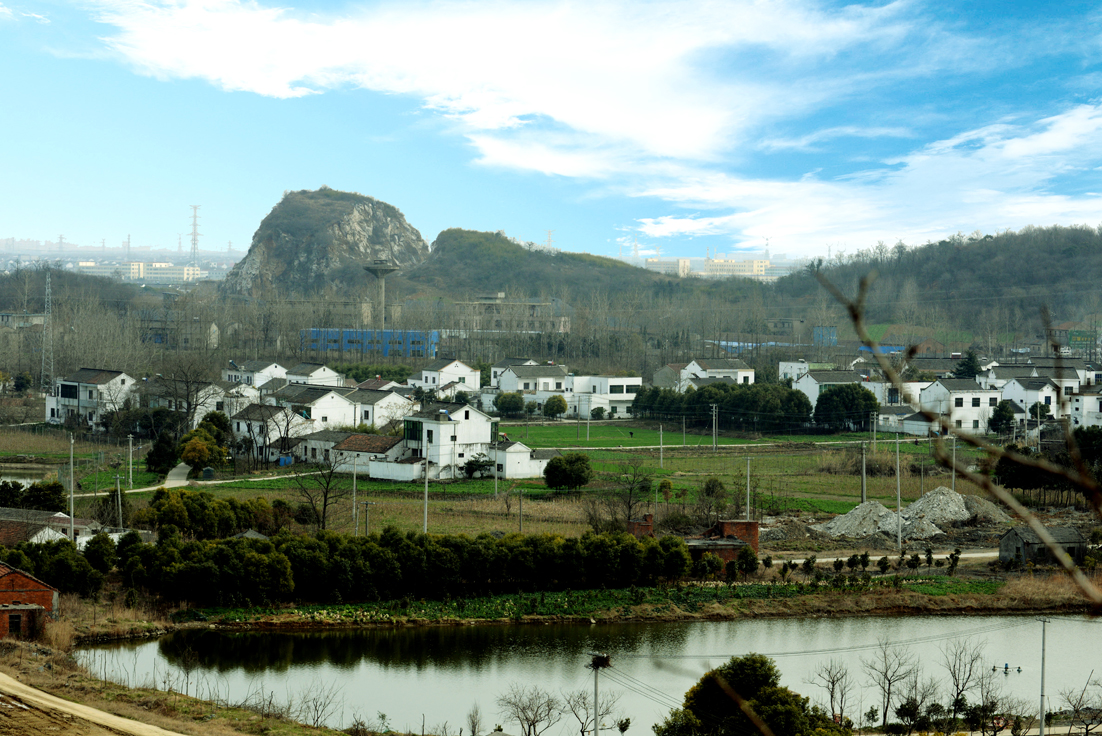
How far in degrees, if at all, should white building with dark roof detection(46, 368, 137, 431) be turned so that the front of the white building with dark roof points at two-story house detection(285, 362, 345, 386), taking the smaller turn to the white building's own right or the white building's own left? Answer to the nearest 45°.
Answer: approximately 180°

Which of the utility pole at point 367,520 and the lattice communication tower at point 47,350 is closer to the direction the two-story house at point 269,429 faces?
the utility pole

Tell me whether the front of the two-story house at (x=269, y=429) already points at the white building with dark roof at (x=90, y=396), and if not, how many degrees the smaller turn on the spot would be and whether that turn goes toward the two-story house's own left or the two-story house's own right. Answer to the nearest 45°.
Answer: approximately 90° to the two-story house's own right

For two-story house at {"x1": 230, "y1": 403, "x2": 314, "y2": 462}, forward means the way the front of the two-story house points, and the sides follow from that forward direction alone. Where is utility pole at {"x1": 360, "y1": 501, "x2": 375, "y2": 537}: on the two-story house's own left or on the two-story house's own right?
on the two-story house's own left

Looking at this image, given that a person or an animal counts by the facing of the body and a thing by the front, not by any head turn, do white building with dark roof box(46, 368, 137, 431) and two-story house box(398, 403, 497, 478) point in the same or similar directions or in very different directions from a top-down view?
same or similar directions

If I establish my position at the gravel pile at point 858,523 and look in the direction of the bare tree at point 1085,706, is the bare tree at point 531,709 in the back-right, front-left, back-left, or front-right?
front-right

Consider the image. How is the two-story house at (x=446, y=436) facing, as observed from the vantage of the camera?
facing the viewer and to the left of the viewer

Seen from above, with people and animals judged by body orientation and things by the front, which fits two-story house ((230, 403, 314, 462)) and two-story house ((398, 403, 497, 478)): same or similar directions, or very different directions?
same or similar directions

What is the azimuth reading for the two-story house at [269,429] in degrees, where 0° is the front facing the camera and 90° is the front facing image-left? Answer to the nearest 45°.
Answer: approximately 45°

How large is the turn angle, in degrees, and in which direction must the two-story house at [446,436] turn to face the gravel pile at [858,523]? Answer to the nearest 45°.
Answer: approximately 90° to its left

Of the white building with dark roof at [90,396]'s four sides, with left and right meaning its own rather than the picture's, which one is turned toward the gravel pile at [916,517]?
left

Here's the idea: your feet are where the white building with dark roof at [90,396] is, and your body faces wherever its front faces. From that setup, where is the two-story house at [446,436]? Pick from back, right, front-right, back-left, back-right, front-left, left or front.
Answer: left

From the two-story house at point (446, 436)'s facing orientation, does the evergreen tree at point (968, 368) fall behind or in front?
behind

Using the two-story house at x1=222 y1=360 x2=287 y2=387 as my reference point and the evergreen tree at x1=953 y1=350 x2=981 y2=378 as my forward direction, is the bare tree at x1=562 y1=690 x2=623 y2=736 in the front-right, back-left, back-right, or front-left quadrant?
front-right

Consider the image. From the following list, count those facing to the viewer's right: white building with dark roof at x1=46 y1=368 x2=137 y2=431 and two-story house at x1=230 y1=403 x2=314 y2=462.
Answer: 0

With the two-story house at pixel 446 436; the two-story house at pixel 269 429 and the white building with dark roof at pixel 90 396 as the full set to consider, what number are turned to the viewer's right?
0

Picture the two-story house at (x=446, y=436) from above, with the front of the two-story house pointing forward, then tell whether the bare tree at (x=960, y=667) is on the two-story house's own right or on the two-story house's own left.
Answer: on the two-story house's own left
